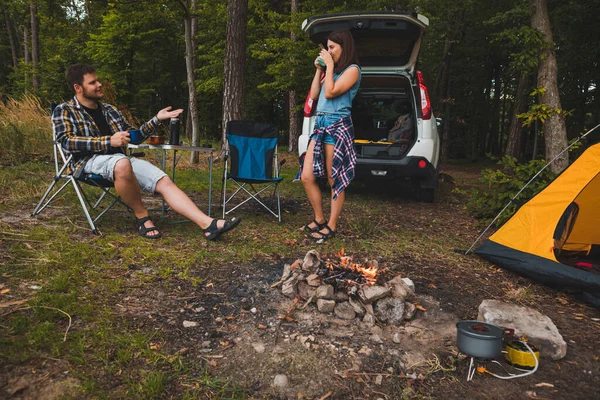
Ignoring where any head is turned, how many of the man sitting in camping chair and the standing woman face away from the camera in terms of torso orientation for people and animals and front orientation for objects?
0

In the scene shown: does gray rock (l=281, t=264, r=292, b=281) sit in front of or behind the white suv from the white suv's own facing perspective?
behind

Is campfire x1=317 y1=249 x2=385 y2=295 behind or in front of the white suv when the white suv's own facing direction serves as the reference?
behind

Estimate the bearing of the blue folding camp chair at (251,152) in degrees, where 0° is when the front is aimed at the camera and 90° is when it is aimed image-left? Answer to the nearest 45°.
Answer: approximately 0°

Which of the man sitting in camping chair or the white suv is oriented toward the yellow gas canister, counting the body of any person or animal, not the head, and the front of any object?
the man sitting in camping chair

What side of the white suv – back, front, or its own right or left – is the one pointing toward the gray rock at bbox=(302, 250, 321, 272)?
back

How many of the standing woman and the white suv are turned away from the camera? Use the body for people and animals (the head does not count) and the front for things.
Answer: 1

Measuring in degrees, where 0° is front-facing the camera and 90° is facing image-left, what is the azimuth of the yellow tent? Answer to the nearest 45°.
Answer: approximately 45°

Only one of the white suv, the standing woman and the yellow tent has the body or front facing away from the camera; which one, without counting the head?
the white suv

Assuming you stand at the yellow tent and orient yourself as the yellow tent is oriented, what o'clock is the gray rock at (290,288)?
The gray rock is roughly at 12 o'clock from the yellow tent.

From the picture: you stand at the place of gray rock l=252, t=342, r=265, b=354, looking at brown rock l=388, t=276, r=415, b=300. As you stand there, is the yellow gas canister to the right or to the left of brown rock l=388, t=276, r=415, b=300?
right

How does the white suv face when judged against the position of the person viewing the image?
facing away from the viewer

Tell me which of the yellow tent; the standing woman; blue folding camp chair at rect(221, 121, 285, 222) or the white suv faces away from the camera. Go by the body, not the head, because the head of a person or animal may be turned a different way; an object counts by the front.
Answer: the white suv
